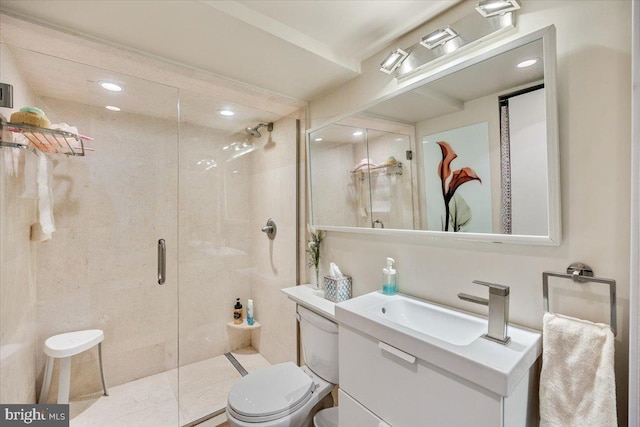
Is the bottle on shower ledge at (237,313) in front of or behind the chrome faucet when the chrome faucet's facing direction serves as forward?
in front

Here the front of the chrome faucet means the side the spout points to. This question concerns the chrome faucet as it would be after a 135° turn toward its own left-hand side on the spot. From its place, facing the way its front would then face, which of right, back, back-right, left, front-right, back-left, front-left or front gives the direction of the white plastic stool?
right

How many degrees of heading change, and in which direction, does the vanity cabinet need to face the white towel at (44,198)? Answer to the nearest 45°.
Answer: approximately 45° to its right

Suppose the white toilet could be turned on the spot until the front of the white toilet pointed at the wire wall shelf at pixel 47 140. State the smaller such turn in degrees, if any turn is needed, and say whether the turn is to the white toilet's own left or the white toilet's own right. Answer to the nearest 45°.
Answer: approximately 45° to the white toilet's own right

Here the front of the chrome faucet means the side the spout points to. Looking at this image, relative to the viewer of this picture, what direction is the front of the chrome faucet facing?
facing away from the viewer and to the left of the viewer

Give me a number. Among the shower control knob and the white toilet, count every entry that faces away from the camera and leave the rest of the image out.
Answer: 0

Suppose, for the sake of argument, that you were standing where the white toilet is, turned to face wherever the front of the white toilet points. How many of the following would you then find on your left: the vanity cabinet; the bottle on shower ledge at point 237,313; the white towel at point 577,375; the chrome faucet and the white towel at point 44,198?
3

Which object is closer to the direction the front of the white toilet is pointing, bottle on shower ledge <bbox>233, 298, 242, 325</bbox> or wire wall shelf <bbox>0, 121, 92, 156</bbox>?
the wire wall shelf

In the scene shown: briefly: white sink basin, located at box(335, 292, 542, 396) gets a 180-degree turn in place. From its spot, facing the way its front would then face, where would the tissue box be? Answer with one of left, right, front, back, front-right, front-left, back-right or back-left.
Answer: left

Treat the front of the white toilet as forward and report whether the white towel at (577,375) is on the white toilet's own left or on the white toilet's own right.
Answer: on the white toilet's own left

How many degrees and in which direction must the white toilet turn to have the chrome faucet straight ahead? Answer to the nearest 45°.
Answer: approximately 90° to its left
